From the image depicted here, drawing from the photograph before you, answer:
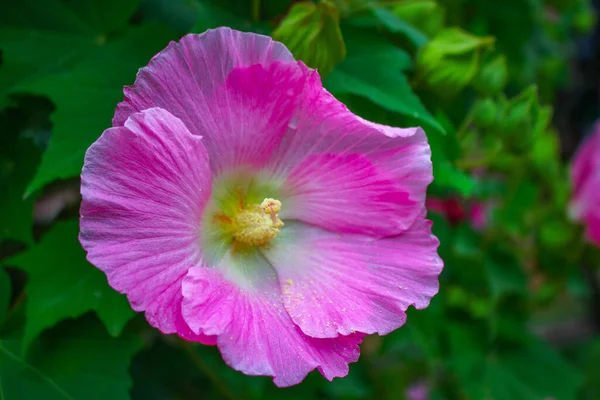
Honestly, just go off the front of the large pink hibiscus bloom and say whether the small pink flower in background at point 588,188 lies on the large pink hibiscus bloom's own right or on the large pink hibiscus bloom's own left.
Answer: on the large pink hibiscus bloom's own left

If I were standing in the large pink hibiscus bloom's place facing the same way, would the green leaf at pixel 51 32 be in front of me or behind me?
behind

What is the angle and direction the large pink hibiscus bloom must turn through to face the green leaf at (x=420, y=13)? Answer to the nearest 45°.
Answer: approximately 135° to its left

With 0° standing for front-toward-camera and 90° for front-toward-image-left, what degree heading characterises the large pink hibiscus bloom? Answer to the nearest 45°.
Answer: approximately 0°
